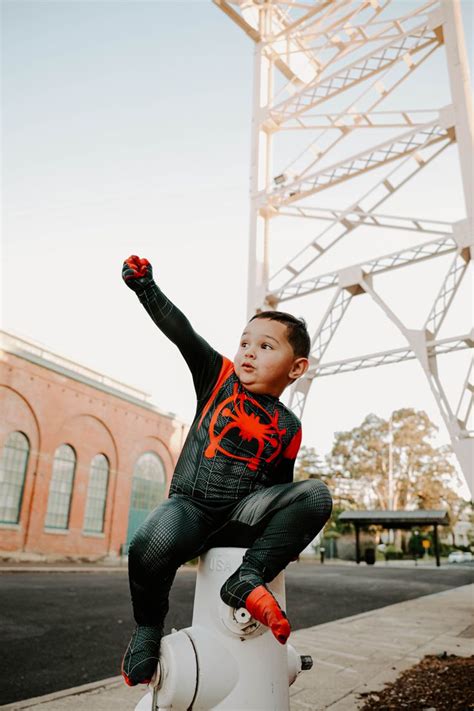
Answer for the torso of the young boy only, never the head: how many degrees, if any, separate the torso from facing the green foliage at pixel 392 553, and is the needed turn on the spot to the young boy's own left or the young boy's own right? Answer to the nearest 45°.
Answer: approximately 180°

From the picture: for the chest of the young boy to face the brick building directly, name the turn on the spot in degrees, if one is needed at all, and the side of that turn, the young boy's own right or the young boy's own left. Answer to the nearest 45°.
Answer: approximately 180°

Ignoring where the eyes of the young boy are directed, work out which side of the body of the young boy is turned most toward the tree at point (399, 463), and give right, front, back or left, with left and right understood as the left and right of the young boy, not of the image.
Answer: back

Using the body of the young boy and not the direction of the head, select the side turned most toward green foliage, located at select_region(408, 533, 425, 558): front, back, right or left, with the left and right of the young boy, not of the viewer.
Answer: back

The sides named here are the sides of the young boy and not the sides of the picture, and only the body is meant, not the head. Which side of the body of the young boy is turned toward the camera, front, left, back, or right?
front
